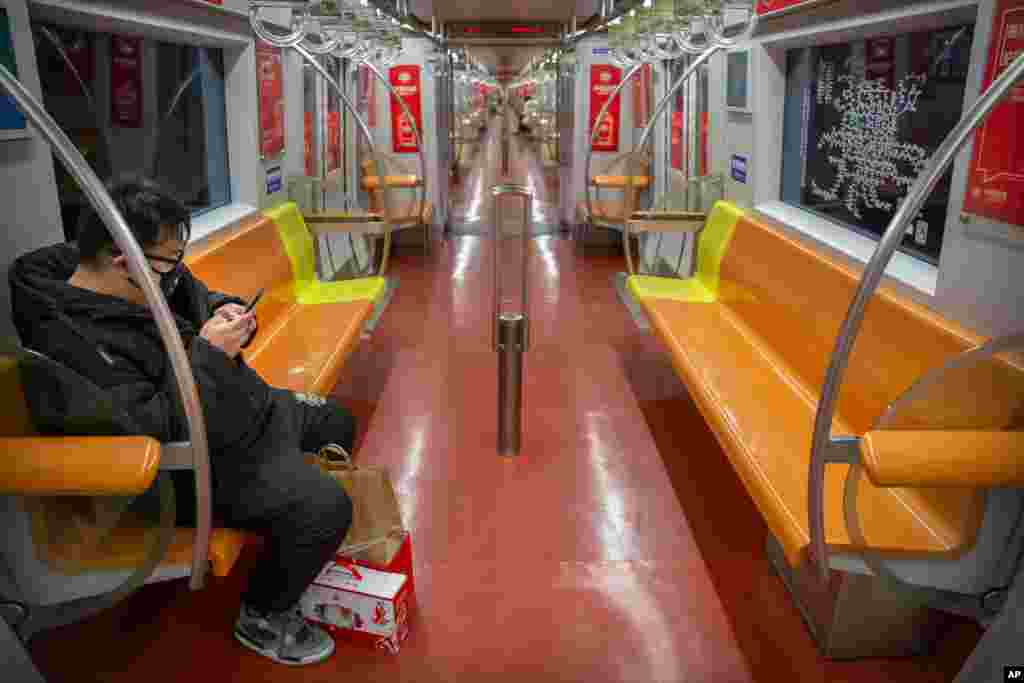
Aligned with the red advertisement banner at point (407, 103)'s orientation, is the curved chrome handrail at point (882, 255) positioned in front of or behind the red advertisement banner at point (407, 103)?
in front

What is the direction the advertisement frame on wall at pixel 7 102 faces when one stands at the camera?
facing the viewer and to the right of the viewer

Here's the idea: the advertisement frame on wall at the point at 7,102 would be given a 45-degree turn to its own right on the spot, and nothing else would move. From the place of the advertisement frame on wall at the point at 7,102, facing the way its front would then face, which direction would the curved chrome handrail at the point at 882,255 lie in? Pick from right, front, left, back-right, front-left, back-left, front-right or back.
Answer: front-left

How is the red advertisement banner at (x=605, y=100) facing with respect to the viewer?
toward the camera

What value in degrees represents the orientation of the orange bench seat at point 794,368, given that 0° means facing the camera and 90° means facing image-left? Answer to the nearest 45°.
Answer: approximately 45°

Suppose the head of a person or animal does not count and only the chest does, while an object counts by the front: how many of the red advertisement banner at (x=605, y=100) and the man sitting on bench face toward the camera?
1

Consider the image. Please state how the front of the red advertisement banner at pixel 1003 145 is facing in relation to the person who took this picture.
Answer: facing the viewer and to the left of the viewer

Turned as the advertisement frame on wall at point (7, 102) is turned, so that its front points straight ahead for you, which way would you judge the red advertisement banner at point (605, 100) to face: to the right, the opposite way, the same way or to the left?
to the right

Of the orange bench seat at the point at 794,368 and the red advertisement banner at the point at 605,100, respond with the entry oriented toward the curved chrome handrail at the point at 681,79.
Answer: the red advertisement banner

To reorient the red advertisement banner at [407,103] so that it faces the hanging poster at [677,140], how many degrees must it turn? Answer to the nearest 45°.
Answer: approximately 45° to its left

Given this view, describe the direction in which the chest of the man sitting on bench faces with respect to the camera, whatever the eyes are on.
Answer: to the viewer's right

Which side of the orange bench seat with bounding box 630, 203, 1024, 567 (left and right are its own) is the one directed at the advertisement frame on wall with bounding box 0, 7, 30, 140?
front

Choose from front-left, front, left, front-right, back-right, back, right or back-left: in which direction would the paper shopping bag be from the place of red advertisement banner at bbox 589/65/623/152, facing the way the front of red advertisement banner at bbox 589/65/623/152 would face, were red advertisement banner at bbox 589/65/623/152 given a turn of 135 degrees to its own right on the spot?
back-left

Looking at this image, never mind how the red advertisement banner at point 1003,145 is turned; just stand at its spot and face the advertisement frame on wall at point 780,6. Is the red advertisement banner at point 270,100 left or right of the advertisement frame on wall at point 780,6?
left

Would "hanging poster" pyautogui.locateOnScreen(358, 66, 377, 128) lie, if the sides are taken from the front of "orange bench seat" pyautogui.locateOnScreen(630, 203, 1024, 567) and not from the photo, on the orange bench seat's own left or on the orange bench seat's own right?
on the orange bench seat's own right

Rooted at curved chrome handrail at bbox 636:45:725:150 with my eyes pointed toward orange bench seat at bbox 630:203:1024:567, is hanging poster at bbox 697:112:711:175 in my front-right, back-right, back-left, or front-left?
back-left
